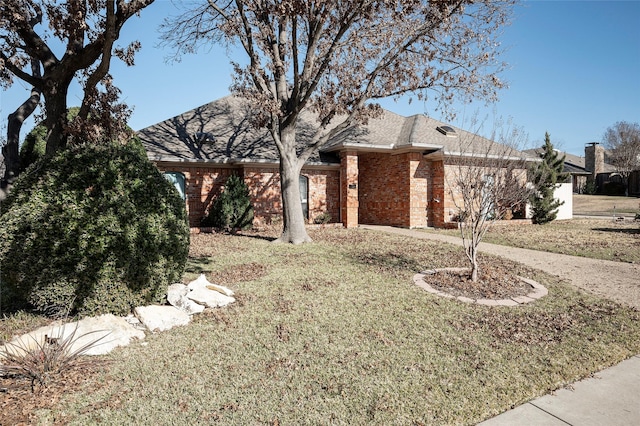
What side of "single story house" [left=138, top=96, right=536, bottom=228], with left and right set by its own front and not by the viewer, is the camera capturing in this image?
front

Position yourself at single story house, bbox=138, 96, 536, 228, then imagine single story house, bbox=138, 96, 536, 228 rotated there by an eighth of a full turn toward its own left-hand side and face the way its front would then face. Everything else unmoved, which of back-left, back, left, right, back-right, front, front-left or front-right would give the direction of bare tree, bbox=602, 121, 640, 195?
left

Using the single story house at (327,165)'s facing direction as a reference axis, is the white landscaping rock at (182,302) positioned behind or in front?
in front

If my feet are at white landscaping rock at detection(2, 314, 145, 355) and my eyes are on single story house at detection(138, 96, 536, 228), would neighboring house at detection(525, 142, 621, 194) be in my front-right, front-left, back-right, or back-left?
front-right

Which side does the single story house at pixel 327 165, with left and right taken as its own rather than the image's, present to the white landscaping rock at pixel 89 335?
front

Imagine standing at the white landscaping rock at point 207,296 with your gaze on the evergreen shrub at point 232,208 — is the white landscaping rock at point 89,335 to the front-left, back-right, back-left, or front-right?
back-left

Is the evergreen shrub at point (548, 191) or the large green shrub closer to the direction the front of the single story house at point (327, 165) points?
the large green shrub

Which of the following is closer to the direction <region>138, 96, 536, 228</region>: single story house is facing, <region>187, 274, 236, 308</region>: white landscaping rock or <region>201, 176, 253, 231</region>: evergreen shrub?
the white landscaping rock

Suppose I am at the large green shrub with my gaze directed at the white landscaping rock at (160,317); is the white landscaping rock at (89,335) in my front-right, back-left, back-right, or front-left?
front-right

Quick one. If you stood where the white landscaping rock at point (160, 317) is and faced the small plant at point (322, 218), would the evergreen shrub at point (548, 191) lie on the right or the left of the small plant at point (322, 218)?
right

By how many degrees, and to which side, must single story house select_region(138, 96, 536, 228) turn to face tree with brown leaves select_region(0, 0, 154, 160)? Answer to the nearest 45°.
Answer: approximately 45° to its right

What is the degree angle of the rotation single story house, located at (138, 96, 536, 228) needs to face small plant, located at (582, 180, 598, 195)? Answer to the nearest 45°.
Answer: approximately 135° to its left

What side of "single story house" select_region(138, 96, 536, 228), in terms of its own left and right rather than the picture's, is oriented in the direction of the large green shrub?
front

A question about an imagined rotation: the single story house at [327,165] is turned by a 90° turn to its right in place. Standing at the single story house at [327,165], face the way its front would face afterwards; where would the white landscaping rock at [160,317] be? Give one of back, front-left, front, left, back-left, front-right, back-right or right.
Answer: left

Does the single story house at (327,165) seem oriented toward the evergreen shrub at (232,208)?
no

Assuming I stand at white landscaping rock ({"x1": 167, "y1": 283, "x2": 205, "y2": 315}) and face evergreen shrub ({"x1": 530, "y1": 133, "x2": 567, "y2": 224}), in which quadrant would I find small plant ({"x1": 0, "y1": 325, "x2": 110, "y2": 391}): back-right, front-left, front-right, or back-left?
back-right

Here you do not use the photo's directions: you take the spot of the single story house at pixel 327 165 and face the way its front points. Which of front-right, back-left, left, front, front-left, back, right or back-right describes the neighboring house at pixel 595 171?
back-left
